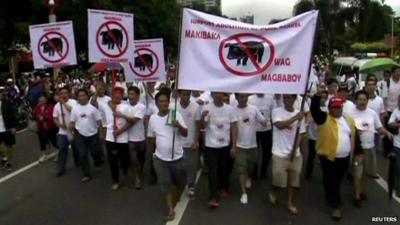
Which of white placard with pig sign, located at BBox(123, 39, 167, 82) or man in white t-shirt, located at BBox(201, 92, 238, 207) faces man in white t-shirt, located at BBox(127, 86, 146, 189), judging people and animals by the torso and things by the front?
the white placard with pig sign

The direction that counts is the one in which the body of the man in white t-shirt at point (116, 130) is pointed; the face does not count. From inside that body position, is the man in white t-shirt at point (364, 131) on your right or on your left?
on your left

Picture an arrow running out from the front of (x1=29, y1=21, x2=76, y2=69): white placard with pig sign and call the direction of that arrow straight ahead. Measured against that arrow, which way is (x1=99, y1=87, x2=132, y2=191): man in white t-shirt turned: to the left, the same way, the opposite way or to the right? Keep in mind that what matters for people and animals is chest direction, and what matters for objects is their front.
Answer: the same way

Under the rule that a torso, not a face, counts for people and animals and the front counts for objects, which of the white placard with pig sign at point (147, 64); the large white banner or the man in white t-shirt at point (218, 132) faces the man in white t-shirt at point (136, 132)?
the white placard with pig sign

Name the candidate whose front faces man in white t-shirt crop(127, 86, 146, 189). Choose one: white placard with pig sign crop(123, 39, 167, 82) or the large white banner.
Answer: the white placard with pig sign

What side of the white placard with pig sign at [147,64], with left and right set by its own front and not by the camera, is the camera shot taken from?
front

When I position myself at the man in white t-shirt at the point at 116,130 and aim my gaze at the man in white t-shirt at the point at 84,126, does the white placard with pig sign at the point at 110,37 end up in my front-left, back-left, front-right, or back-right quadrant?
front-right

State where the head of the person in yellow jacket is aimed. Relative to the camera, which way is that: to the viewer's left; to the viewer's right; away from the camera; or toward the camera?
toward the camera

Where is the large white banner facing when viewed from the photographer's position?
facing the viewer

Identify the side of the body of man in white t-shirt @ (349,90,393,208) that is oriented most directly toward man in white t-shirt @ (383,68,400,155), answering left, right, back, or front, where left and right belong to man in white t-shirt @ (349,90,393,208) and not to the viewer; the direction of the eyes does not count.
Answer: back

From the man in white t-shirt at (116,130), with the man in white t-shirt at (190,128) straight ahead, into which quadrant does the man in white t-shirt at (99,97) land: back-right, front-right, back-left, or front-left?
back-left

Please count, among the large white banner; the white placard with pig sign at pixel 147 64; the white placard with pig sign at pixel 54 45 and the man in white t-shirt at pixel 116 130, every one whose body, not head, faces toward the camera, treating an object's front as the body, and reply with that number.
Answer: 4

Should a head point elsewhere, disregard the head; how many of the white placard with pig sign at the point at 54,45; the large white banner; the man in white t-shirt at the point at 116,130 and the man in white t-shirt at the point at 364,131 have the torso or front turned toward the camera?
4

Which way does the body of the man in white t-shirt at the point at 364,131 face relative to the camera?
toward the camera
